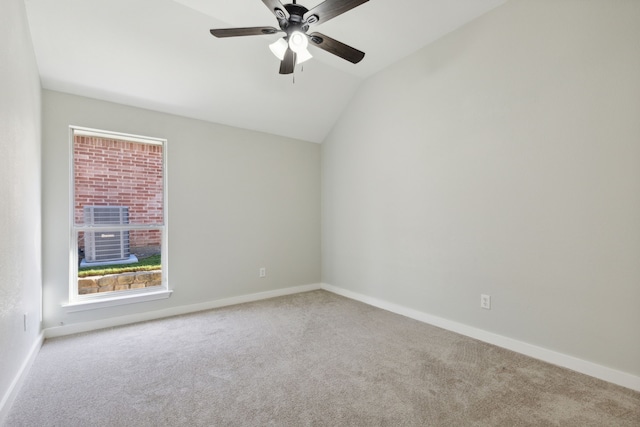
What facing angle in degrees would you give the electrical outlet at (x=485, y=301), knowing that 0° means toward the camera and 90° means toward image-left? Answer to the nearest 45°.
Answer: approximately 45°
